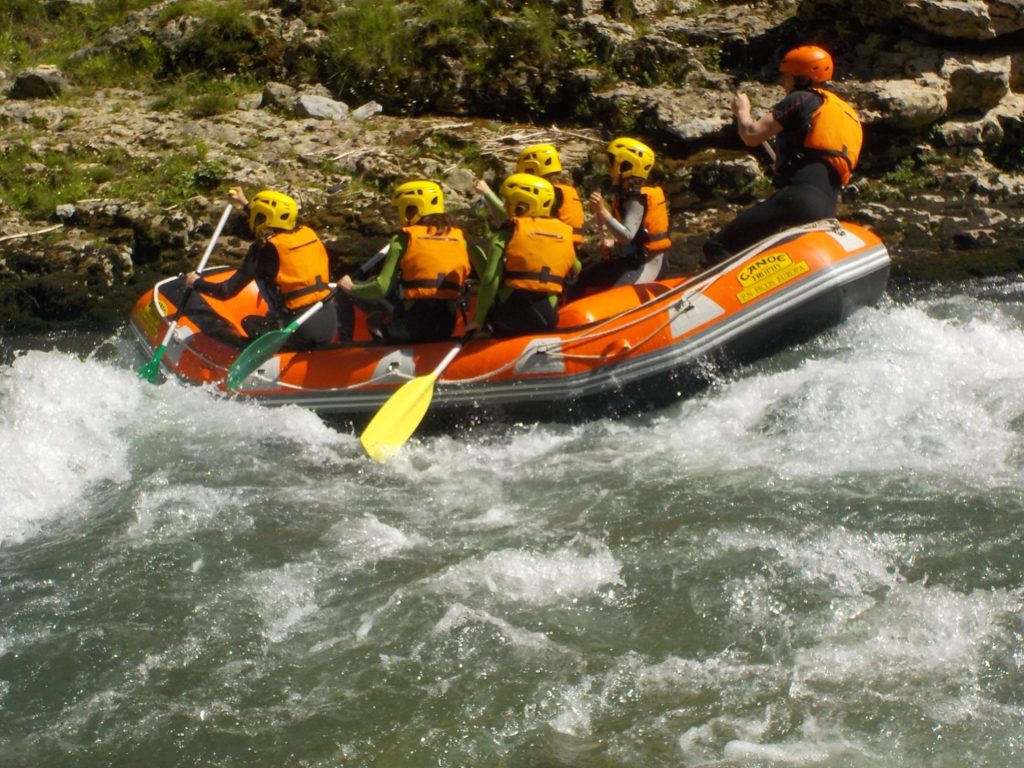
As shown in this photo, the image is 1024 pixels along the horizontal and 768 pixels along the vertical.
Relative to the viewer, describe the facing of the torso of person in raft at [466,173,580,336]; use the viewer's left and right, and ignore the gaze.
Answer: facing away from the viewer and to the left of the viewer

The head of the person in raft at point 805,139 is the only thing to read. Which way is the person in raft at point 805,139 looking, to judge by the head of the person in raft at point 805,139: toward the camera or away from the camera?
away from the camera

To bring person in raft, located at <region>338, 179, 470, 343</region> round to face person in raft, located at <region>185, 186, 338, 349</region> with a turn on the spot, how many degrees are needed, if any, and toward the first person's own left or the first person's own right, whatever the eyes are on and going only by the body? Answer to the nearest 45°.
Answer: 0° — they already face them

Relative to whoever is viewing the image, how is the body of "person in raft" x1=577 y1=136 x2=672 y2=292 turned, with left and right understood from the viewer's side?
facing to the left of the viewer

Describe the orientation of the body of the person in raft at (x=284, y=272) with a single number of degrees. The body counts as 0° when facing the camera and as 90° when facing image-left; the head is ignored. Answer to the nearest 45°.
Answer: approximately 135°

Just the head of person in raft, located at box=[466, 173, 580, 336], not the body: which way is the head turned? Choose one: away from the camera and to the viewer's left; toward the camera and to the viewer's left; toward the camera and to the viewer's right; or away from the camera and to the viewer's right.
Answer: away from the camera and to the viewer's left

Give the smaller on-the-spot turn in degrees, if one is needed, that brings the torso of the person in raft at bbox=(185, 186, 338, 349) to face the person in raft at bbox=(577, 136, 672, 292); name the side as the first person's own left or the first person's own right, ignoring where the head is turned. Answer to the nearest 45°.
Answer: approximately 135° to the first person's own right

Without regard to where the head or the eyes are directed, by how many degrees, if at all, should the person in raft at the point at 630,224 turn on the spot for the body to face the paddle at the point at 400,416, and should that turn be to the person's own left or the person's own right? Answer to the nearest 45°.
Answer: approximately 45° to the person's own left

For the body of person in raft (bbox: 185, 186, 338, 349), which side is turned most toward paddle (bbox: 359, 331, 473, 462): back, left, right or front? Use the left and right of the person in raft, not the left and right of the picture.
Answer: back

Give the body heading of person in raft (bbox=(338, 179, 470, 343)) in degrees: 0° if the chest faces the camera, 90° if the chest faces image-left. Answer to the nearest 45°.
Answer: approximately 135°
